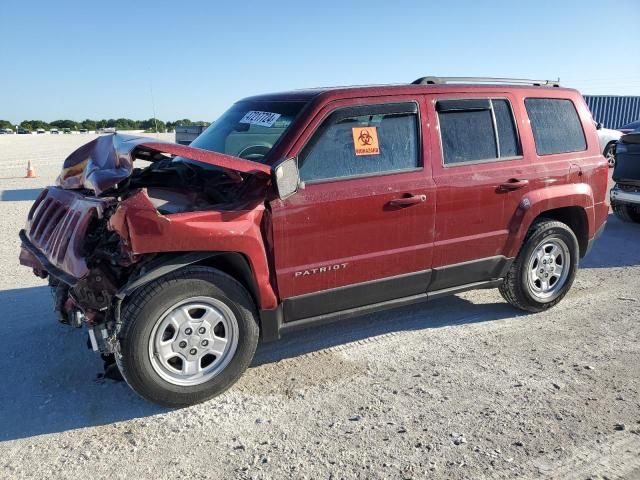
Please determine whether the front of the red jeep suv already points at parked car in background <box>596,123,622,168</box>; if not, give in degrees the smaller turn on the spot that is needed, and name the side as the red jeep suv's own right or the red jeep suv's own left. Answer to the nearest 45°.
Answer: approximately 180°

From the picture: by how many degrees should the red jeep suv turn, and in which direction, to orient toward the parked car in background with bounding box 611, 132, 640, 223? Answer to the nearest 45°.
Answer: approximately 180°

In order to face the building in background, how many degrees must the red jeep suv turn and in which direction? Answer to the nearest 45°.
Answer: approximately 180°

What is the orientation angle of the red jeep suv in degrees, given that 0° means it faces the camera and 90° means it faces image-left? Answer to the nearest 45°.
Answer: approximately 45°

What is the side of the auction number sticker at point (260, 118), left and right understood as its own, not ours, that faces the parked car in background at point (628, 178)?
back

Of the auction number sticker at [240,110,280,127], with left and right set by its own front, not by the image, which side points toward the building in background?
back

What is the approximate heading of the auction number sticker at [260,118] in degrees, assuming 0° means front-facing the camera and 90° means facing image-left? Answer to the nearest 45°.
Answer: approximately 45°
